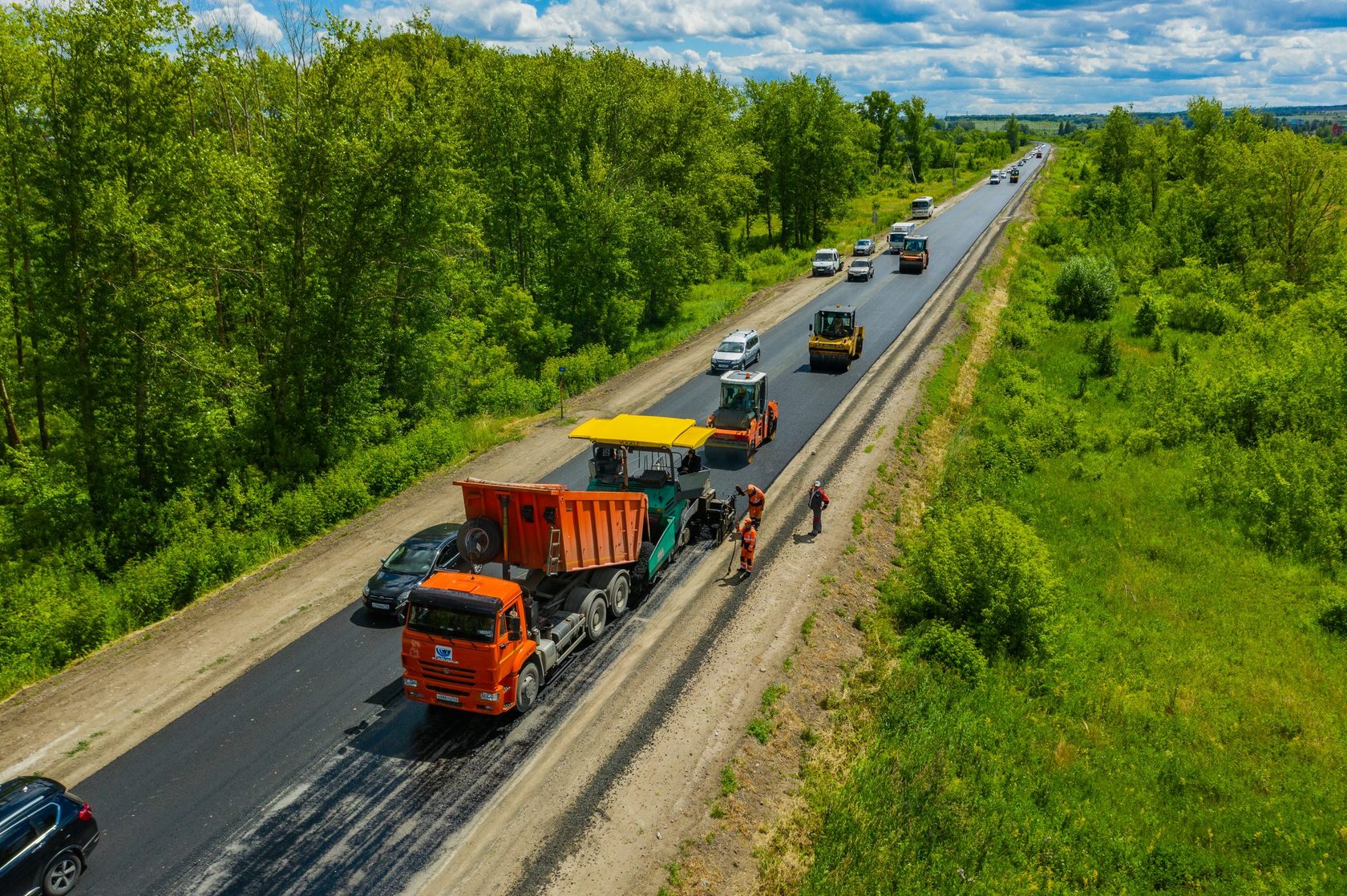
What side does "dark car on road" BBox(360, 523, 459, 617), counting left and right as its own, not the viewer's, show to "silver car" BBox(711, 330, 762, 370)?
back

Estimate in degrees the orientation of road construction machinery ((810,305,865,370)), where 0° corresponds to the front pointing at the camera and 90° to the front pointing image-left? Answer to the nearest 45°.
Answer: approximately 0°

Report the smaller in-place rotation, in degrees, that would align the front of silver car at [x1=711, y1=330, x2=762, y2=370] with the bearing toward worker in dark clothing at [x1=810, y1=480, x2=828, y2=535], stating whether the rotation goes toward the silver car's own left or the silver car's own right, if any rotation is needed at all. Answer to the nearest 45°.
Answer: approximately 45° to the silver car's own left

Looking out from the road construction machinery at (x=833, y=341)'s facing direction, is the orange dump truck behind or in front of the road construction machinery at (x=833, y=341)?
in front

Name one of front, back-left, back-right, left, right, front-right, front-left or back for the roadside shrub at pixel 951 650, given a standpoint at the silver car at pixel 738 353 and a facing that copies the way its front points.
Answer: front-left

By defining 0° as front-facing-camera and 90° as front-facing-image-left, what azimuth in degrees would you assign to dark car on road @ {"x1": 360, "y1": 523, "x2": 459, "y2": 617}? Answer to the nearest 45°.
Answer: approximately 45°

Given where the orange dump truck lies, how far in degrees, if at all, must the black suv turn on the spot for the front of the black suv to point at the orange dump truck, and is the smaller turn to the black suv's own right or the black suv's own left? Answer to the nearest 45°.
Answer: approximately 135° to the black suv's own left

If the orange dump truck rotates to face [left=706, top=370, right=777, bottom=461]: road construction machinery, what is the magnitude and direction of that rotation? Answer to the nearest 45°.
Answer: approximately 180°

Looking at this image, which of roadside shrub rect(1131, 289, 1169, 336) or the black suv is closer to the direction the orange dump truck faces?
the black suv

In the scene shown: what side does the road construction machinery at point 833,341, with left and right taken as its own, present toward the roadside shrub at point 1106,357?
left

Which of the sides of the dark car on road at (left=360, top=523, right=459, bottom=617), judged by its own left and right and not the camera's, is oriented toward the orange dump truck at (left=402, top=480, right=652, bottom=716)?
left
